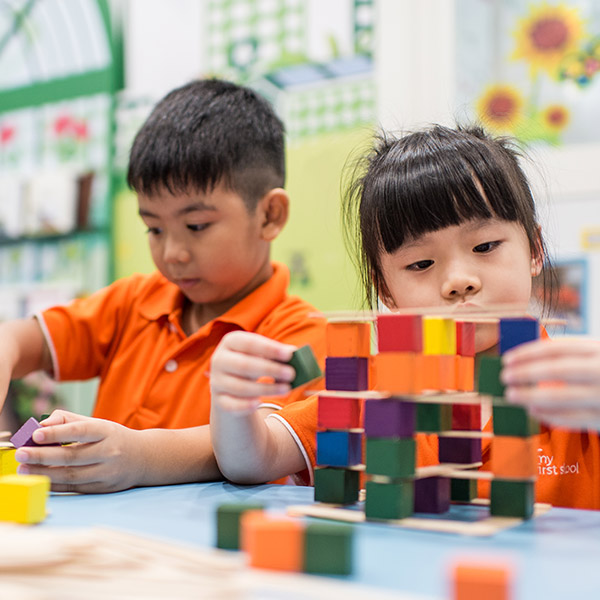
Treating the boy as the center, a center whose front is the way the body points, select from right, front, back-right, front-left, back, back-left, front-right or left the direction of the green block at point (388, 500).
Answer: front-left

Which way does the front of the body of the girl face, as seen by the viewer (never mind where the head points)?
toward the camera

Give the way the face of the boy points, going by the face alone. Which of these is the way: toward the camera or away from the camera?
toward the camera

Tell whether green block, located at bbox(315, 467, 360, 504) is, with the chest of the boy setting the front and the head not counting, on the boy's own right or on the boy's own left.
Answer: on the boy's own left

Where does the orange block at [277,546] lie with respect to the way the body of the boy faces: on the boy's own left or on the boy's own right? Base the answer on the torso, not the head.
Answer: on the boy's own left

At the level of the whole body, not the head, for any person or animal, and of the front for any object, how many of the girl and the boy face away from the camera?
0

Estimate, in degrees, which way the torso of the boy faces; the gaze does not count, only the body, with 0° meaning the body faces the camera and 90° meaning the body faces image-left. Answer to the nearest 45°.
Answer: approximately 45°

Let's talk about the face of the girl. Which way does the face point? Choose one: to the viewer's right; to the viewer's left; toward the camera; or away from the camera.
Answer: toward the camera

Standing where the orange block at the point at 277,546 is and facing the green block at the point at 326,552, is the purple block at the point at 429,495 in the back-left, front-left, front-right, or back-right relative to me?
front-left

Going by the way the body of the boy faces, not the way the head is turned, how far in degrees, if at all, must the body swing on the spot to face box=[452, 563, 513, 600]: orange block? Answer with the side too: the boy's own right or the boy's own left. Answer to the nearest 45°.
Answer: approximately 45° to the boy's own left

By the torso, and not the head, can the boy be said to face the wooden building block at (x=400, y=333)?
no
